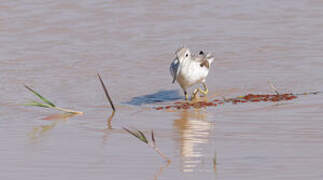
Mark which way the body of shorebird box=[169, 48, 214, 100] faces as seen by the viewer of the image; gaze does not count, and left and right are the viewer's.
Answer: facing the viewer and to the left of the viewer
